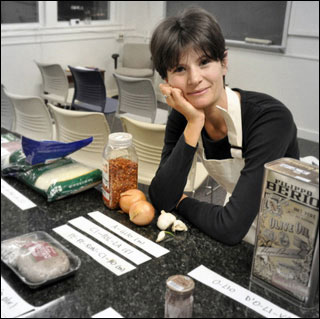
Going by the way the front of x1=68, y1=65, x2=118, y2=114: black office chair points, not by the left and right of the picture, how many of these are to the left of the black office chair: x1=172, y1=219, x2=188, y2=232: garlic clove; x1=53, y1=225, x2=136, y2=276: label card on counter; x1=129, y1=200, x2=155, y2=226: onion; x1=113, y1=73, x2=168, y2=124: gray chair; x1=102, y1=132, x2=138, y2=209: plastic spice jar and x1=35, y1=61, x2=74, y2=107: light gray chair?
1

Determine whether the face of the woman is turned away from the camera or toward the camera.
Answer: toward the camera

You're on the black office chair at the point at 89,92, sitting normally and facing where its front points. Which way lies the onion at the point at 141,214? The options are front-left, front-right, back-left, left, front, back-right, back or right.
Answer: back-right

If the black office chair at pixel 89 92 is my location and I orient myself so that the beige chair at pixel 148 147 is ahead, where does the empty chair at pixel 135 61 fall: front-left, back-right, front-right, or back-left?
back-left

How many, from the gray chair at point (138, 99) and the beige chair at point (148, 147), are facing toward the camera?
0

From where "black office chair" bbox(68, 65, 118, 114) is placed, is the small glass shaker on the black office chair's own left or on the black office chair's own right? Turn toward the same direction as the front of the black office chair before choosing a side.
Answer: on the black office chair's own right

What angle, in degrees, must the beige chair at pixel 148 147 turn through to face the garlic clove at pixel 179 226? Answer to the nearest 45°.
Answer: approximately 135° to its right

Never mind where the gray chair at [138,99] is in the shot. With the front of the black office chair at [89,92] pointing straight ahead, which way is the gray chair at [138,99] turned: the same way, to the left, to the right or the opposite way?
the same way

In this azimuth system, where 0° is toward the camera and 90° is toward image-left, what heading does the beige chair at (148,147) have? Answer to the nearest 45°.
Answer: approximately 225°

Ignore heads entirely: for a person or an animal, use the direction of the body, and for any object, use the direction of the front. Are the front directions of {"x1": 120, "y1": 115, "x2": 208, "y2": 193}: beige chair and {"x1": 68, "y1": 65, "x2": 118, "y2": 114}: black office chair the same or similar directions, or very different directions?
same or similar directions
